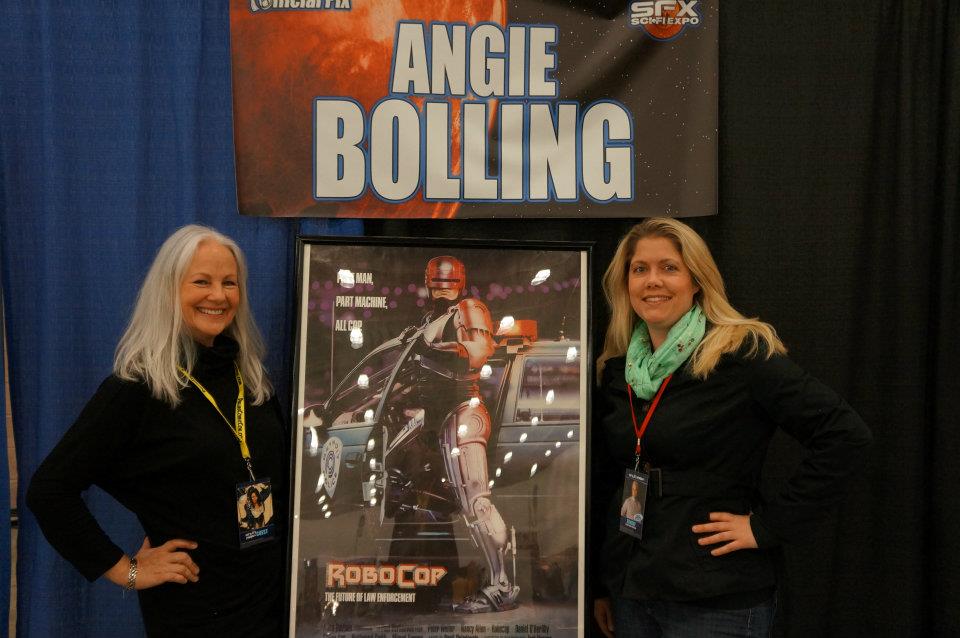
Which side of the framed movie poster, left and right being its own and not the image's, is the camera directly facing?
front

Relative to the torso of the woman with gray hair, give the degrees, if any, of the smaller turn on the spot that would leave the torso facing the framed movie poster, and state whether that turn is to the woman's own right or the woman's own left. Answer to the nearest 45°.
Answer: approximately 45° to the woman's own left

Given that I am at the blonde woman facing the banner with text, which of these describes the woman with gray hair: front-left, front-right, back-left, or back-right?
front-left

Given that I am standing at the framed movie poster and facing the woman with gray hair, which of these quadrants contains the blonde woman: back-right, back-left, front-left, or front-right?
back-left

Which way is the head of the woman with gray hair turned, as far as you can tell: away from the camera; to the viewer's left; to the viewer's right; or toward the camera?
toward the camera

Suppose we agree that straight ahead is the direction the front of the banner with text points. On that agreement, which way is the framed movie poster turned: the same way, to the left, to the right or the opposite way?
the same way

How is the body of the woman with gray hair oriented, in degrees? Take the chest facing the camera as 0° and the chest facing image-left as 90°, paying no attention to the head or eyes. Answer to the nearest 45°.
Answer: approximately 315°

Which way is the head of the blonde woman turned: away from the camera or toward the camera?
toward the camera

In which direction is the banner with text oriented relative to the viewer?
toward the camera

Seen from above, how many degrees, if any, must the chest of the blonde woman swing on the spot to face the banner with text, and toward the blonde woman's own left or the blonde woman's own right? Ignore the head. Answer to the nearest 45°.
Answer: approximately 90° to the blonde woman's own right

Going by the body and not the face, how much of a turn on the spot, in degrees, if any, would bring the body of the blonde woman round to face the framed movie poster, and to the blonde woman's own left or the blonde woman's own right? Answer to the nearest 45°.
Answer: approximately 45° to the blonde woman's own right

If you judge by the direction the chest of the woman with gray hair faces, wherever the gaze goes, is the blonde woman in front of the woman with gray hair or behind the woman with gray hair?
in front
